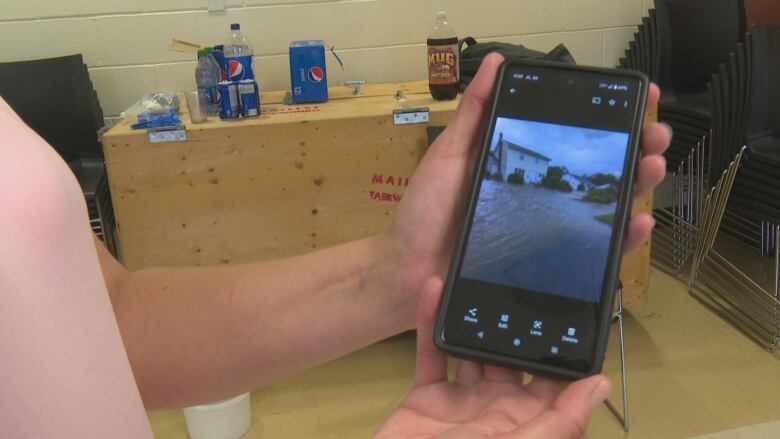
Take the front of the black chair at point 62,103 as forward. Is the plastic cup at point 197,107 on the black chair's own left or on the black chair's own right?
on the black chair's own left

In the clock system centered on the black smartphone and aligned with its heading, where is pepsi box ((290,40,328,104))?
The pepsi box is roughly at 5 o'clock from the black smartphone.

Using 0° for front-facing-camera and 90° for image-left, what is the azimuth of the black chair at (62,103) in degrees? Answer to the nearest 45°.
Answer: approximately 45°

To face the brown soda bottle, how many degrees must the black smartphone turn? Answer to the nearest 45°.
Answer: approximately 180°

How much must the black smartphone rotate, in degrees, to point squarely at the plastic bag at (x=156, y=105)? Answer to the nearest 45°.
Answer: approximately 135° to its right

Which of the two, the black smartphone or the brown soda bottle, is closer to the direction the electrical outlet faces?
the black smartphone

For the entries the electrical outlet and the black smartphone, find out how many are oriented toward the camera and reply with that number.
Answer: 2

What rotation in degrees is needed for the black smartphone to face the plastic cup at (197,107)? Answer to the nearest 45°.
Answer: approximately 135° to its right

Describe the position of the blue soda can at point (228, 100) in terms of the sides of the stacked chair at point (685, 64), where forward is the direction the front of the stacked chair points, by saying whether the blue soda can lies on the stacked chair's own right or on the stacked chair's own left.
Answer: on the stacked chair's own right
